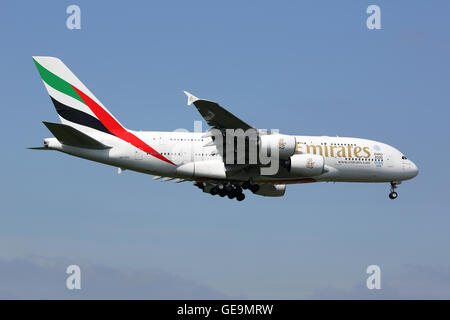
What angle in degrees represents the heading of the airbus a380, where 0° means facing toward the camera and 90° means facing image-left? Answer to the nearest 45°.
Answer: approximately 270°
